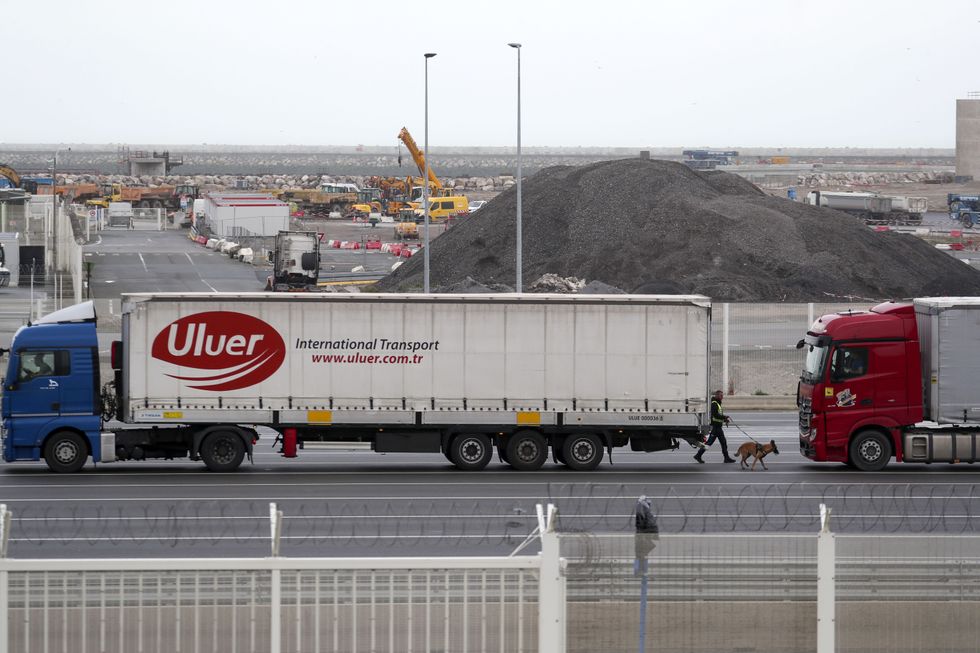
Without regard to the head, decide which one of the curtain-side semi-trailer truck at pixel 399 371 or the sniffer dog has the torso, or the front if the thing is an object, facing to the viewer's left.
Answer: the curtain-side semi-trailer truck

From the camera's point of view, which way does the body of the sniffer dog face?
to the viewer's right

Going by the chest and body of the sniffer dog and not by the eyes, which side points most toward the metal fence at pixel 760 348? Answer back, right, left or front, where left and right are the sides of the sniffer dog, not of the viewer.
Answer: left

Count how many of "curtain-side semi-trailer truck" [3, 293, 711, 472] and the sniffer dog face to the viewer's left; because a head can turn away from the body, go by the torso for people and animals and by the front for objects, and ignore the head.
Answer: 1

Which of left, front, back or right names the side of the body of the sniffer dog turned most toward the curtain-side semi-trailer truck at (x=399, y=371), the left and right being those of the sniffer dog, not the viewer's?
back

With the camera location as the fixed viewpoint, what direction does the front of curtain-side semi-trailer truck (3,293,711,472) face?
facing to the left of the viewer

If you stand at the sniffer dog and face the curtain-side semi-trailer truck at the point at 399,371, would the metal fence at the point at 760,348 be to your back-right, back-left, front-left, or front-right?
back-right

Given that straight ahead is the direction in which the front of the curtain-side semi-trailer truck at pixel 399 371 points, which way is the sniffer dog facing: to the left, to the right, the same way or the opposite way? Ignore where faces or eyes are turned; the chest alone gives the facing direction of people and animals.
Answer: the opposite way

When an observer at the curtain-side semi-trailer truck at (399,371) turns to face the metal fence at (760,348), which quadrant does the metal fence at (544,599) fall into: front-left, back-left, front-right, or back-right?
back-right

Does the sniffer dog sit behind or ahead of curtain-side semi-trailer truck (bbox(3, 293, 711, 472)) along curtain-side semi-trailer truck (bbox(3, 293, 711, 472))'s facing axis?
behind

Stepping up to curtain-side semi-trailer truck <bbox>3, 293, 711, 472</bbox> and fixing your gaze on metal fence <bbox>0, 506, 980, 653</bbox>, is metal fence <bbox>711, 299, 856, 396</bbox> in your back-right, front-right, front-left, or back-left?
back-left

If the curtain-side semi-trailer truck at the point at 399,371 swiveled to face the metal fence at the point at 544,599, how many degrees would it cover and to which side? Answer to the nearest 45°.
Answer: approximately 90° to its left

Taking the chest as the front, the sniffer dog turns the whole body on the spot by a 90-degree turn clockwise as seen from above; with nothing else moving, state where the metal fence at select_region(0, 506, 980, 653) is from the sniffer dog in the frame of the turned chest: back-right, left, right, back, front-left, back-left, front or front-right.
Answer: front

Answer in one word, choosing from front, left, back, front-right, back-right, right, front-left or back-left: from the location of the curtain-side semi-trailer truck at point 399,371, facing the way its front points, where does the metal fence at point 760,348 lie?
back-right
